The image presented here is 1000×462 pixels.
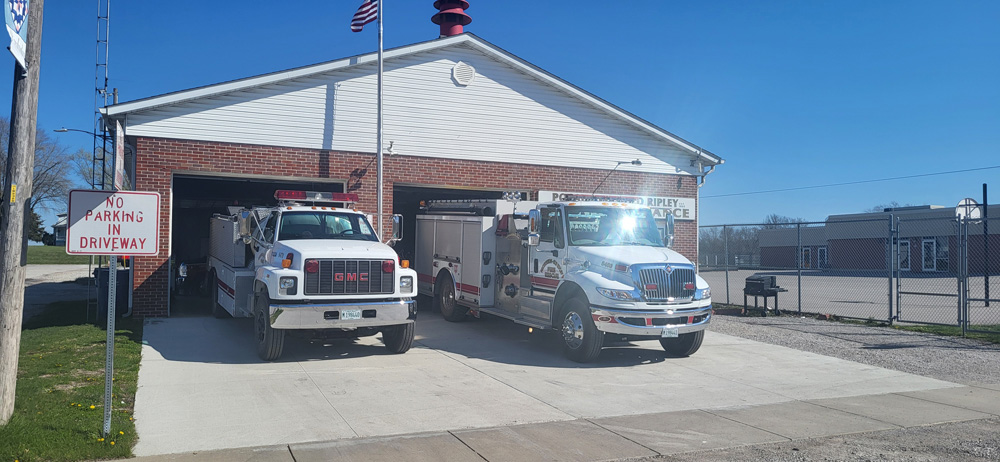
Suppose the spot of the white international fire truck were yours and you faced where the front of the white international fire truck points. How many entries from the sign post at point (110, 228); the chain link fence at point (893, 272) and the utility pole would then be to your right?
2

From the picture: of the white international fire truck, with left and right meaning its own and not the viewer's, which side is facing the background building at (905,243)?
left

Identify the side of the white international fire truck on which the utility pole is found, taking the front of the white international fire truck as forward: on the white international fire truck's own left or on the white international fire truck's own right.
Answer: on the white international fire truck's own right

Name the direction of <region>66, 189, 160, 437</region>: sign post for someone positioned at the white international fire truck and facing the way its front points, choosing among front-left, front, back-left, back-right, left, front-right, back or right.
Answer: right

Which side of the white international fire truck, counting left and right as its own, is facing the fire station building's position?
back

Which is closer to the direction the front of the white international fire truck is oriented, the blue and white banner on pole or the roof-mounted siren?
the blue and white banner on pole

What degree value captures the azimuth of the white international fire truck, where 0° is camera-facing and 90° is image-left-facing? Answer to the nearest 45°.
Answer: approximately 315°

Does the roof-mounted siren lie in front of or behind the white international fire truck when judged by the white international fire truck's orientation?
behind

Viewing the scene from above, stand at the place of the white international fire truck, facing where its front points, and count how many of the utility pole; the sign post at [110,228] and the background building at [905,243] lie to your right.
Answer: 2

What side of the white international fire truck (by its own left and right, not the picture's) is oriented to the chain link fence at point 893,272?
left

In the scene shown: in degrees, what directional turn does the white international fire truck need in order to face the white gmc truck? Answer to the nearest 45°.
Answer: approximately 135° to its right

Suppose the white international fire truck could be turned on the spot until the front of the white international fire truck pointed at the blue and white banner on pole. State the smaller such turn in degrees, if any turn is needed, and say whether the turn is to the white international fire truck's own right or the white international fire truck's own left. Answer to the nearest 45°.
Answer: approximately 90° to the white international fire truck's own right
